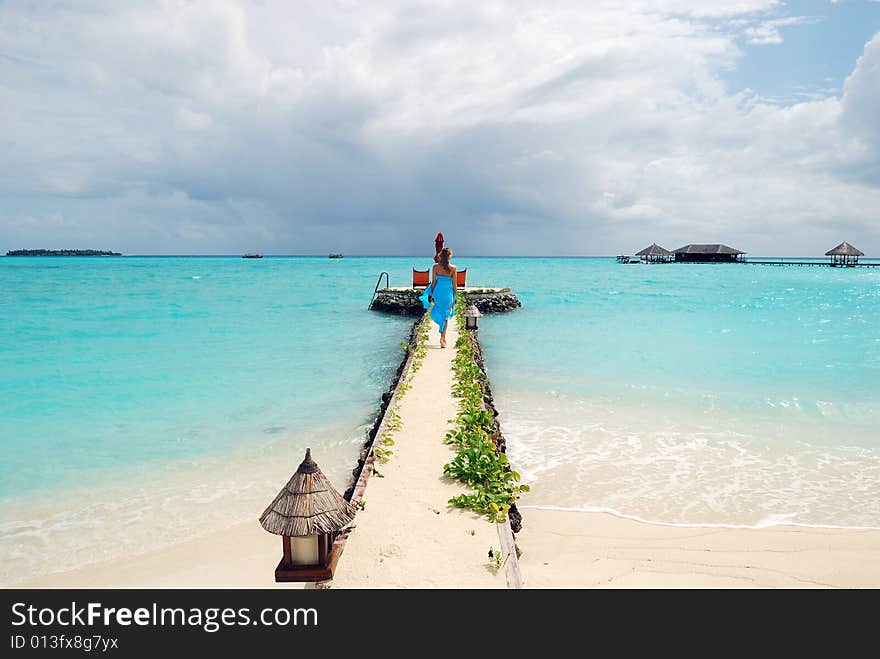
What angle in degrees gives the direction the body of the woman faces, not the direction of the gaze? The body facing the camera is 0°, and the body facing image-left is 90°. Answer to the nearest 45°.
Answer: approximately 180°

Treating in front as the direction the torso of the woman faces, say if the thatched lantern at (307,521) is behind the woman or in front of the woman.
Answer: behind
